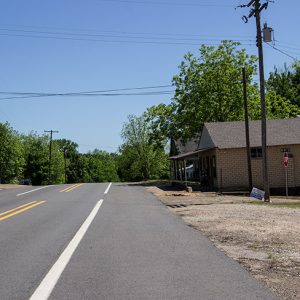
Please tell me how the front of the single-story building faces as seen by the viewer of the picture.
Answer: facing to the left of the viewer

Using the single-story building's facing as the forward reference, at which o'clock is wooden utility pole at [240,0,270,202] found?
The wooden utility pole is roughly at 9 o'clock from the single-story building.

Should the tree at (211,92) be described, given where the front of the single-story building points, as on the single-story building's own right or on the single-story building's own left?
on the single-story building's own right
